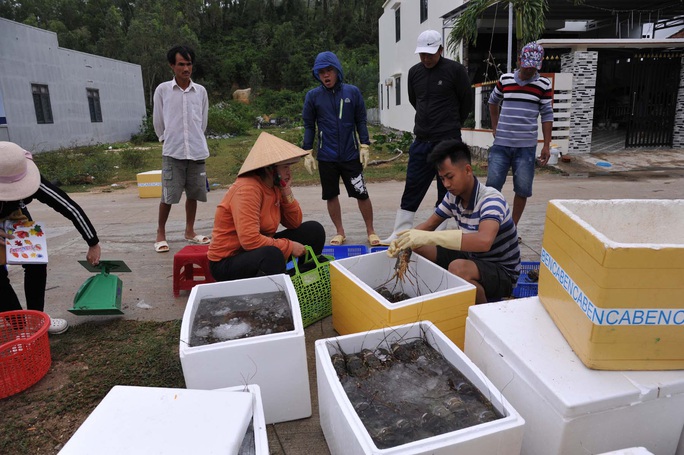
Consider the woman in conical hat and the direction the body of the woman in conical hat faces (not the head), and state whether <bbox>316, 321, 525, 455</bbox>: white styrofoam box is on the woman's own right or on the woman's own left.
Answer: on the woman's own right

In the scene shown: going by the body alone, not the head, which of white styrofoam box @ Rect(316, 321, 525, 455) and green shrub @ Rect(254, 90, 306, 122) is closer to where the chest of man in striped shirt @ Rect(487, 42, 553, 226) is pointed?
the white styrofoam box

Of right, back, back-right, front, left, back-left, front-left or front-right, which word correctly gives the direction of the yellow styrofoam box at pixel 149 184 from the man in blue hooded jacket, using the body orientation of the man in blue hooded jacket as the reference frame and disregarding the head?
back-right

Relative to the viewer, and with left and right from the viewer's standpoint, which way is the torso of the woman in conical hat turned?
facing to the right of the viewer

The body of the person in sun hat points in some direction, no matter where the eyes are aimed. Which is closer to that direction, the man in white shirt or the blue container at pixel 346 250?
the blue container
